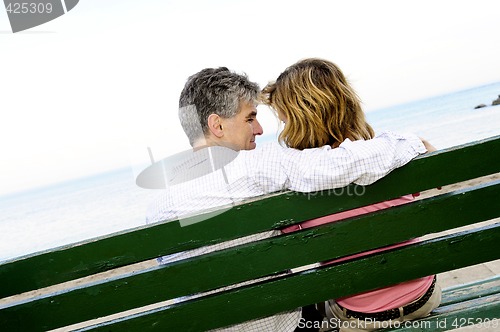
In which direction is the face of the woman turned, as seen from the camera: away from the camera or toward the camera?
away from the camera

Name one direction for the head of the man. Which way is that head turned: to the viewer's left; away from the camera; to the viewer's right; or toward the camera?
to the viewer's right

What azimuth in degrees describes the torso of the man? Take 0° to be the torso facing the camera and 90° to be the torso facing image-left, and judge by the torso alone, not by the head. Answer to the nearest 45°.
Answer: approximately 180°
